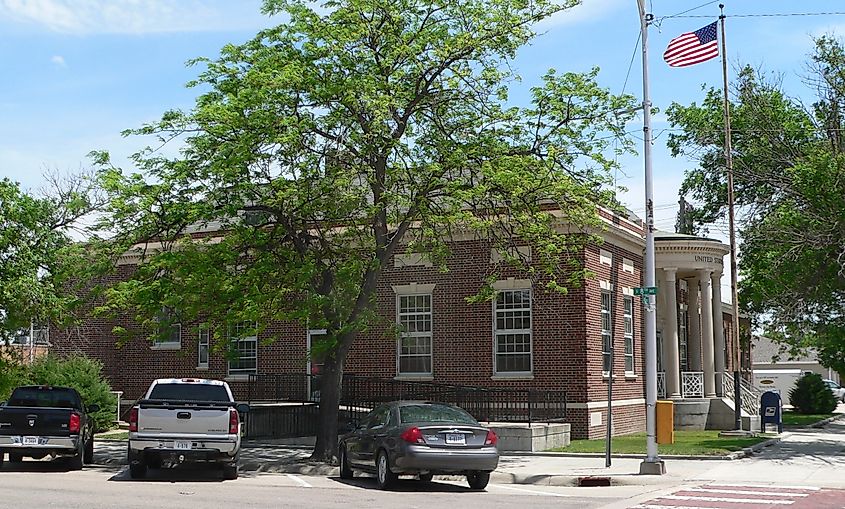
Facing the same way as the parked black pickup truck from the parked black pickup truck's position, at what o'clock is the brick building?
The brick building is roughly at 2 o'clock from the parked black pickup truck.

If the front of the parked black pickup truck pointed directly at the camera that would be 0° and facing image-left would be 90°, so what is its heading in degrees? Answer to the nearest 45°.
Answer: approximately 180°

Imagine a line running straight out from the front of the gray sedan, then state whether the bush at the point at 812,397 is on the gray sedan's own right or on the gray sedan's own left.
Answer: on the gray sedan's own right

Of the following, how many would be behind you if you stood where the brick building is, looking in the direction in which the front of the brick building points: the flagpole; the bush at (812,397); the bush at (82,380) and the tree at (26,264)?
2

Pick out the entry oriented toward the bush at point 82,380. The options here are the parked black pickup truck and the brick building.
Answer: the parked black pickup truck

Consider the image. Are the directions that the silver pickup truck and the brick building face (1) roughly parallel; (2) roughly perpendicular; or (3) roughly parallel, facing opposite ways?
roughly perpendicular

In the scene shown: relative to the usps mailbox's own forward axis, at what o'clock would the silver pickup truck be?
The silver pickup truck is roughly at 4 o'clock from the usps mailbox.

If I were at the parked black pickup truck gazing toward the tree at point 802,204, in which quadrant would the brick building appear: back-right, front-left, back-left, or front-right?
front-left

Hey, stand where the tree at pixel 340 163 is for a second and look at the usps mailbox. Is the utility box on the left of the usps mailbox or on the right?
right

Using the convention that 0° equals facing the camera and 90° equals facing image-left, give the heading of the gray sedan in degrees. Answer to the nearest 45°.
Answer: approximately 135°

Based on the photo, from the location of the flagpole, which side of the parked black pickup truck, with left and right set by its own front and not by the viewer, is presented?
right

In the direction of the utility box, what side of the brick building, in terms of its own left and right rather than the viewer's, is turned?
right

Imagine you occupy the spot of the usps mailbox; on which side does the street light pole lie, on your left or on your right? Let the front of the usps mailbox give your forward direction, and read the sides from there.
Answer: on your right

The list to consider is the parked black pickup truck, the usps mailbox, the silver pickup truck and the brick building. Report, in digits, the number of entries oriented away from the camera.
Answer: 2

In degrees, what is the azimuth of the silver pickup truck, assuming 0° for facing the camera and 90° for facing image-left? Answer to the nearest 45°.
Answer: approximately 180°
